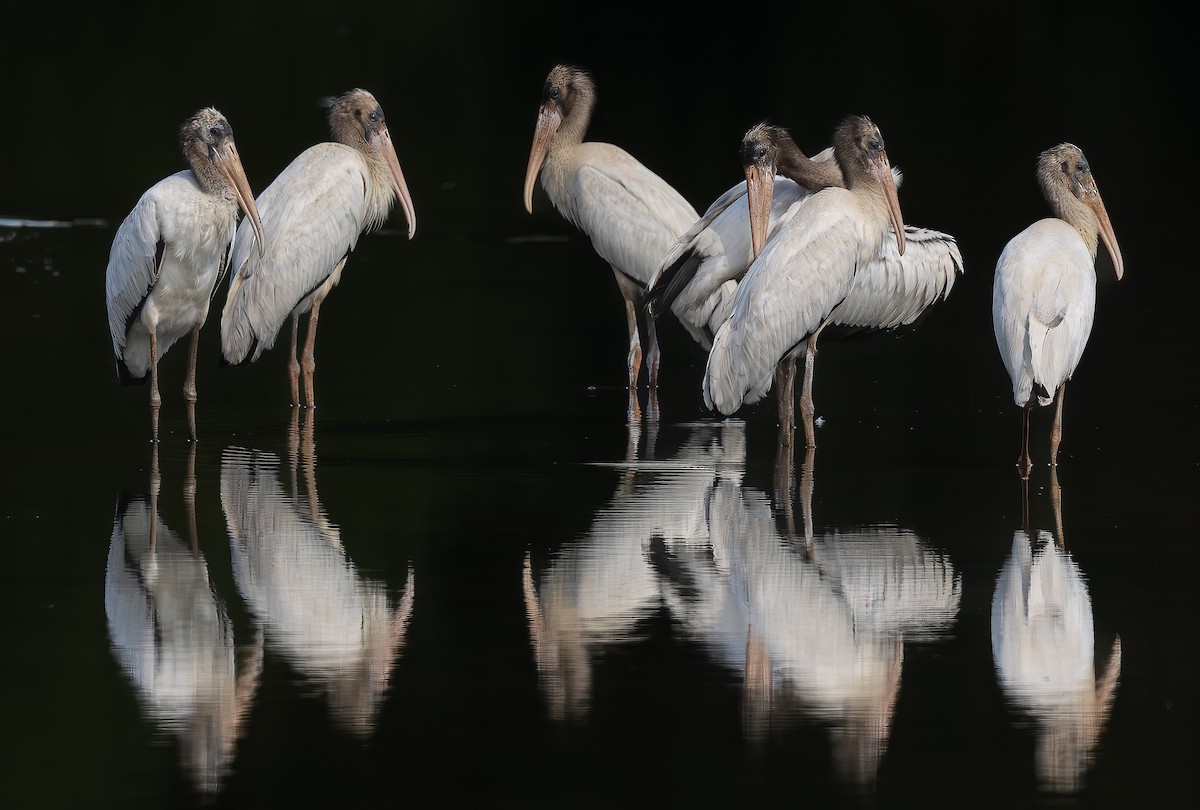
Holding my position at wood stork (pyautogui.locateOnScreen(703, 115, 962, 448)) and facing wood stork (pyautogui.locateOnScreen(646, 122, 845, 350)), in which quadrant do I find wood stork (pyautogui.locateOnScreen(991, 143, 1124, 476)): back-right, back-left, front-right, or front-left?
back-right

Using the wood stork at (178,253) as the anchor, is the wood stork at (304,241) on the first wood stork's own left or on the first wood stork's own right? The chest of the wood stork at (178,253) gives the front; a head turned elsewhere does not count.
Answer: on the first wood stork's own left

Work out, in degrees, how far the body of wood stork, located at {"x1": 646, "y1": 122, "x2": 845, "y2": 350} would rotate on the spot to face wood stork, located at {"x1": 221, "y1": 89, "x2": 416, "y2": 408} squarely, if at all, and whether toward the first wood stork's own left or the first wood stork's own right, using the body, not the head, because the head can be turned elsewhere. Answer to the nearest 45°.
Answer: approximately 180°

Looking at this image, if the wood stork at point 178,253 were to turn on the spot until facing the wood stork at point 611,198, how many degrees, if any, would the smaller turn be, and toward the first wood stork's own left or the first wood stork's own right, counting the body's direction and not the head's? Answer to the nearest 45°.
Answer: approximately 90° to the first wood stork's own left

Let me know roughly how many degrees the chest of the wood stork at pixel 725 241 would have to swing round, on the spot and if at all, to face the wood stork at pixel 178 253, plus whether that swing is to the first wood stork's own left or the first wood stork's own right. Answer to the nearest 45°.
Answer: approximately 180°

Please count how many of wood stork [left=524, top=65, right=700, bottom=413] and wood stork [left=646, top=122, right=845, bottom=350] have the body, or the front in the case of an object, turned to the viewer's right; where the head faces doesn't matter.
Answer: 1

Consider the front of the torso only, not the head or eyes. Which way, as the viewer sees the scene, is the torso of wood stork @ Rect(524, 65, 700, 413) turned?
to the viewer's left

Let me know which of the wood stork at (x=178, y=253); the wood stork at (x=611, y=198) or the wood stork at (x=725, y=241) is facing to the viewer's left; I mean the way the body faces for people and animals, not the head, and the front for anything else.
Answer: the wood stork at (x=611, y=198)

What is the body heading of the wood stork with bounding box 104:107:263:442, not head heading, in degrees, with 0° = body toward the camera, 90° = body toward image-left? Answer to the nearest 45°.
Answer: approximately 315°

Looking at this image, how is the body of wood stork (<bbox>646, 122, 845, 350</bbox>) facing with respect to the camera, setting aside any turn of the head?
to the viewer's right
